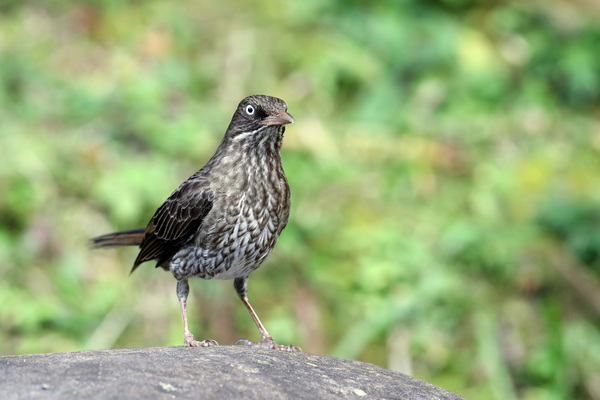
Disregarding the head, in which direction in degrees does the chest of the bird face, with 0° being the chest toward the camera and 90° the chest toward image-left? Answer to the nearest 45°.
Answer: approximately 315°
